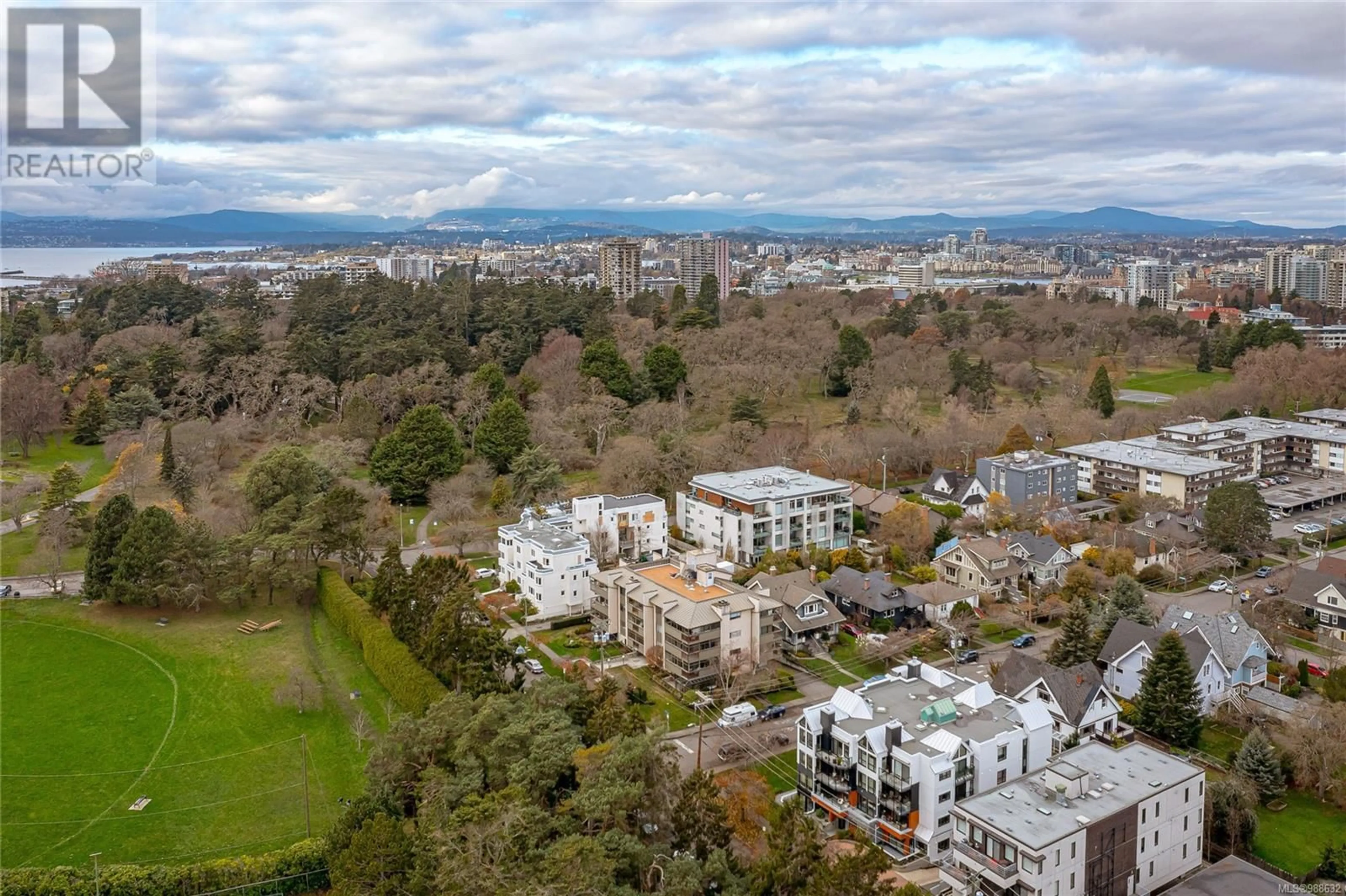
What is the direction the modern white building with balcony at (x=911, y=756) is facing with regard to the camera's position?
facing the viewer and to the left of the viewer

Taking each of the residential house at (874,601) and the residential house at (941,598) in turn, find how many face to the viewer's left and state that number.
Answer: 0

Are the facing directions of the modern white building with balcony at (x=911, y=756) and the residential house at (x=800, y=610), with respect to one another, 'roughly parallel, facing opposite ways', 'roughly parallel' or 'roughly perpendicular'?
roughly perpendicular

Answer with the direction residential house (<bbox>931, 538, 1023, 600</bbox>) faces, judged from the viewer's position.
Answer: facing the viewer and to the right of the viewer

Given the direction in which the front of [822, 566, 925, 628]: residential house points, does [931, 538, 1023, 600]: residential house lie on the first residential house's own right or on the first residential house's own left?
on the first residential house's own left

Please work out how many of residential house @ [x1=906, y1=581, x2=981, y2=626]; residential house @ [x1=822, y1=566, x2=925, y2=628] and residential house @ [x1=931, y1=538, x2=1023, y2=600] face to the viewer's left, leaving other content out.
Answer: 0

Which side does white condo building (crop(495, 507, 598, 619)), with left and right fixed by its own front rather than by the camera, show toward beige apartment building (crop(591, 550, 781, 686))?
left

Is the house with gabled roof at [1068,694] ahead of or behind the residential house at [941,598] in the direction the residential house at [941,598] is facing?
ahead

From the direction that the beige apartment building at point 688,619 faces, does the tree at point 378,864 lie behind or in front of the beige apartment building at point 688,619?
in front

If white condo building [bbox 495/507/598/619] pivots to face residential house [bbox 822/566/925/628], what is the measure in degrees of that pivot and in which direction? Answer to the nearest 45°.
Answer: approximately 135° to its left

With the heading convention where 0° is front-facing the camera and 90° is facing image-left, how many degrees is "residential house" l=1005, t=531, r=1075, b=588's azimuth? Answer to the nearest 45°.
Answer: approximately 315°

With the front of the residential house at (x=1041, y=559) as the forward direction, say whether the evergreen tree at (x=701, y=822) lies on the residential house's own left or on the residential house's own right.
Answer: on the residential house's own right

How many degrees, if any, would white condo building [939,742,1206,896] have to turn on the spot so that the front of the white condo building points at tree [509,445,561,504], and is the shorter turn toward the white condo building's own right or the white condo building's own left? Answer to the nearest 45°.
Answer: approximately 90° to the white condo building's own right

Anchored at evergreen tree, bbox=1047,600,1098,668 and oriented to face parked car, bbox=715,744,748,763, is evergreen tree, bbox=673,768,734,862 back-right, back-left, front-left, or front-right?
front-left
